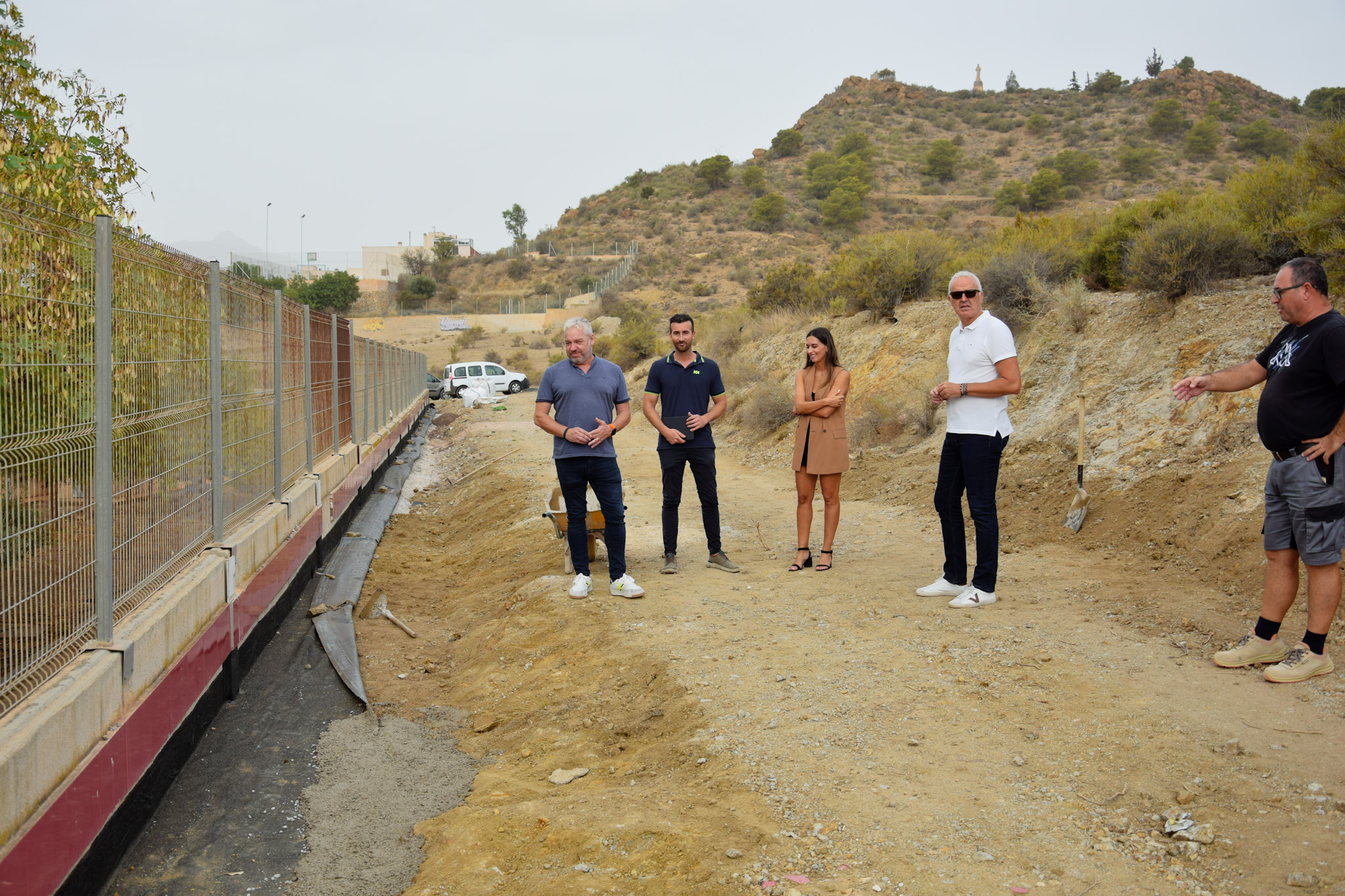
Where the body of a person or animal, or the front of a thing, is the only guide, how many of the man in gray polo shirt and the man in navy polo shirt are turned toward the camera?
2

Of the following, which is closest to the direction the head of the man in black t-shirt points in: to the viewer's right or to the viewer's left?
to the viewer's left

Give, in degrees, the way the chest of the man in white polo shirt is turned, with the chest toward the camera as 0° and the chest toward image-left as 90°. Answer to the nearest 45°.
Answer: approximately 45°

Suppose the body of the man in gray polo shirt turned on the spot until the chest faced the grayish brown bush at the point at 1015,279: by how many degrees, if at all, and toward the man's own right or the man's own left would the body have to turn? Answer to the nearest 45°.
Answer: approximately 135° to the man's own left

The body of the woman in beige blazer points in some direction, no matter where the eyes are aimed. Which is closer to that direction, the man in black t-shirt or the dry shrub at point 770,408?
the man in black t-shirt

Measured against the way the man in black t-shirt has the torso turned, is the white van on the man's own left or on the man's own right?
on the man's own right

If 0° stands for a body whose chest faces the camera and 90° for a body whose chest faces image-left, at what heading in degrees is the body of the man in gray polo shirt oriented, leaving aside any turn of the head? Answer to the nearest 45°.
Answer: approximately 0°

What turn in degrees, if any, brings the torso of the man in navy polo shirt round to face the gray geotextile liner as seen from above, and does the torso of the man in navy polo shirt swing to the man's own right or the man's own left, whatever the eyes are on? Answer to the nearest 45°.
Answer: approximately 90° to the man's own right

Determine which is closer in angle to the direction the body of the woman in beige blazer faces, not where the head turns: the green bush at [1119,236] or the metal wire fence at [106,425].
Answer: the metal wire fence

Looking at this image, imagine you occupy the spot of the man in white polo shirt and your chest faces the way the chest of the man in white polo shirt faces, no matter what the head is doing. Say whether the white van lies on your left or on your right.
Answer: on your right

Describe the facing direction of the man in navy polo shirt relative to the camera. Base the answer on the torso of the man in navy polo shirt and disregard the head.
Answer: toward the camera

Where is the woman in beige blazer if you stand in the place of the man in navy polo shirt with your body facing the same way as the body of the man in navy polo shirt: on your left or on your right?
on your left
